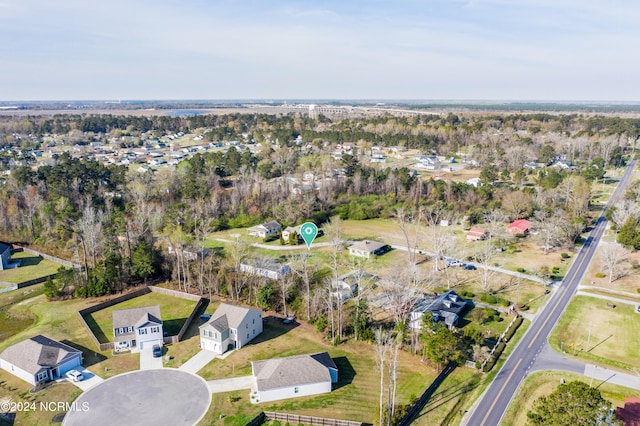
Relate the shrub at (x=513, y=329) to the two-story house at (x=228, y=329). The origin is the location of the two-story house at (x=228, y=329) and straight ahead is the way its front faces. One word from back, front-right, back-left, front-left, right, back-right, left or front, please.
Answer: back-left

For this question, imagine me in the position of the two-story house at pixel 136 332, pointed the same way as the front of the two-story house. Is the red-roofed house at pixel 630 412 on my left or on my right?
on my left

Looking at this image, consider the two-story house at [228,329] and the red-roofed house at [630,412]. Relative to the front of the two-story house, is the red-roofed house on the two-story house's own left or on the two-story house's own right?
on the two-story house's own left

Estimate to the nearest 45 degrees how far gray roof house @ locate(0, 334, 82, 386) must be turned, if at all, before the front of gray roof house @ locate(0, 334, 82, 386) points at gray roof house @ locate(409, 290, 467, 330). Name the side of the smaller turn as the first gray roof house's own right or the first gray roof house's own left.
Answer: approximately 45° to the first gray roof house's own left

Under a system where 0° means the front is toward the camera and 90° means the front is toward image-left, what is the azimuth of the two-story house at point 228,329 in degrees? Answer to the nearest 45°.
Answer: approximately 45°

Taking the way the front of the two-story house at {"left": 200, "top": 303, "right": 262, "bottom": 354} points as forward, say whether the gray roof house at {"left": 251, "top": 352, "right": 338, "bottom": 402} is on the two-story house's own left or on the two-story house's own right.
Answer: on the two-story house's own left

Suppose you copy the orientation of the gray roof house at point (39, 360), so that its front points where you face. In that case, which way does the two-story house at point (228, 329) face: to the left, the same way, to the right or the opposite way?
to the right

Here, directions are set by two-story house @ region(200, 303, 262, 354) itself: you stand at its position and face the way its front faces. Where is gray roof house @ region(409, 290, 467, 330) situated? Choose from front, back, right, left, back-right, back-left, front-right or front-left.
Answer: back-left

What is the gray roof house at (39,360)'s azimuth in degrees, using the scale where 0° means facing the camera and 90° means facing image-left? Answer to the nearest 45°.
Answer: approximately 315°

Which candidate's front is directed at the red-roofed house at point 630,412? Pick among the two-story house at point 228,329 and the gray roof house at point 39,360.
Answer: the gray roof house

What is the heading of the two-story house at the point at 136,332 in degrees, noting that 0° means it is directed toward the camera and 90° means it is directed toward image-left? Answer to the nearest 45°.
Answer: approximately 0°

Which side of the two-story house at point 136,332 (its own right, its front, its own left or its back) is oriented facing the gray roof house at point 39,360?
right
